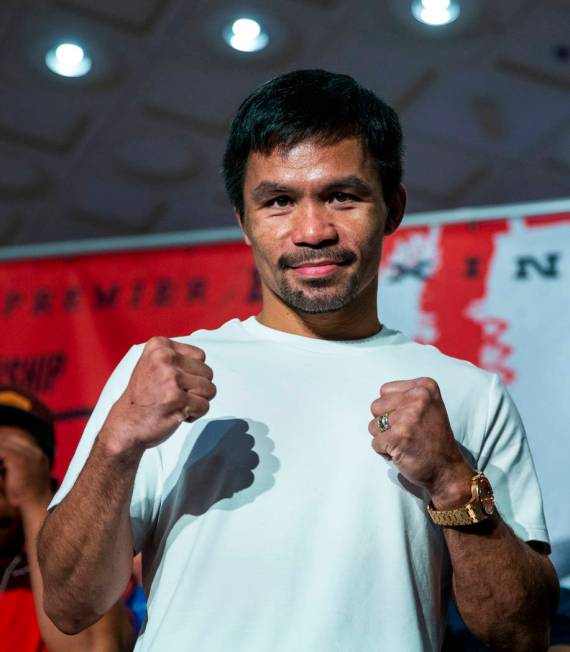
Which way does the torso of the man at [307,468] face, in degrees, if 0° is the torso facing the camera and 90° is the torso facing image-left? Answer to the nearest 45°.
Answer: approximately 0°

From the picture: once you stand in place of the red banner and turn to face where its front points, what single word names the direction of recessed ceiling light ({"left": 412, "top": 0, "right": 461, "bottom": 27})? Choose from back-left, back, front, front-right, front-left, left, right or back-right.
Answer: front-left

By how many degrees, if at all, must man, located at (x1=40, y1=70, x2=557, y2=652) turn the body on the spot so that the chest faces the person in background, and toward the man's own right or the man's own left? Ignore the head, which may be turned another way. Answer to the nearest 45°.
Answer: approximately 135° to the man's own right
